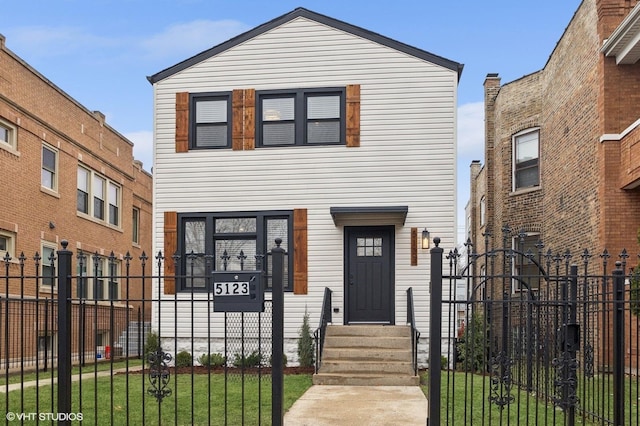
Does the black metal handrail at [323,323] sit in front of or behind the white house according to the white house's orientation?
in front

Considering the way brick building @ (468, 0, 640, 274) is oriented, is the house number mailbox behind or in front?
in front

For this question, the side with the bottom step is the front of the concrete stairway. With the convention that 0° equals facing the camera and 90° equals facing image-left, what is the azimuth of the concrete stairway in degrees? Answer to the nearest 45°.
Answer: approximately 0°

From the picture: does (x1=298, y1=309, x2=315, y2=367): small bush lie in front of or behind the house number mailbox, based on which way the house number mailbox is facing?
behind

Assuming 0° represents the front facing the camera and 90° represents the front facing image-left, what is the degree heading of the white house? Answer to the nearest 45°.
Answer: approximately 0°

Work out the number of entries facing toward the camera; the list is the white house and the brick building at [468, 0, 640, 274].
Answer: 2

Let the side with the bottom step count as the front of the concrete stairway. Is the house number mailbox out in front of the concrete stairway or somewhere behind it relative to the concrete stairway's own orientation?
in front
